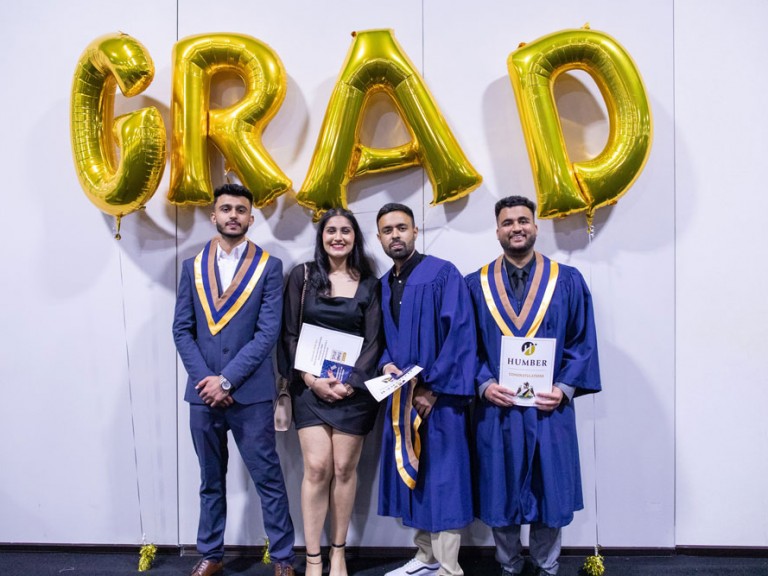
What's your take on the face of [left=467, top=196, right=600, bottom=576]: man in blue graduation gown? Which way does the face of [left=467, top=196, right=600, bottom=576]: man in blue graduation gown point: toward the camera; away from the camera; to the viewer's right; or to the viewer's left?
toward the camera

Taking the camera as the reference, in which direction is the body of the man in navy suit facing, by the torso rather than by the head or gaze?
toward the camera

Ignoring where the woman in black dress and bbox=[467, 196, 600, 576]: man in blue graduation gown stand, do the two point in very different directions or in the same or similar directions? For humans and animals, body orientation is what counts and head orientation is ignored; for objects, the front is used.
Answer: same or similar directions

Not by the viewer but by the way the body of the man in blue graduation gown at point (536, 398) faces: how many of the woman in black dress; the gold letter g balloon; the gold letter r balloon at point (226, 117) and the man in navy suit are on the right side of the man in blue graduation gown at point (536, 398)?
4

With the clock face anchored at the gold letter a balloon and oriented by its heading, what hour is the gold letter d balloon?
The gold letter d balloon is roughly at 9 o'clock from the gold letter a balloon.

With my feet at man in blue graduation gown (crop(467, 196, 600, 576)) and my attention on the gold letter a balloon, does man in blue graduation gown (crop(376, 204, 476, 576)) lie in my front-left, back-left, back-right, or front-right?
front-left

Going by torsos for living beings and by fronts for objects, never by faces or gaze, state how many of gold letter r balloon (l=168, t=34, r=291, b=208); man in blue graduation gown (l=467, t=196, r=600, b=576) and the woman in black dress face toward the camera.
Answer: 3

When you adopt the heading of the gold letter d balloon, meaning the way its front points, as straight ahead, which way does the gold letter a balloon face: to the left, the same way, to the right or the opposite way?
the same way

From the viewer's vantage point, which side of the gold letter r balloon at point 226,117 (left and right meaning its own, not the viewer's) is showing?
front

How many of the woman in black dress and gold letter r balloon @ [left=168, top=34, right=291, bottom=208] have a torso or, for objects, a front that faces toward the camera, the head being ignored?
2

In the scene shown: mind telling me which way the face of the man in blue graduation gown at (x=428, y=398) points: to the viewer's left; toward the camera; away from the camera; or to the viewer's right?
toward the camera

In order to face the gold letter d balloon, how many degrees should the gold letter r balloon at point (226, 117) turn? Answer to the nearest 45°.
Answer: approximately 90° to its left

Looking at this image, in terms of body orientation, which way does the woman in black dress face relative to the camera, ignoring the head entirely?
toward the camera
